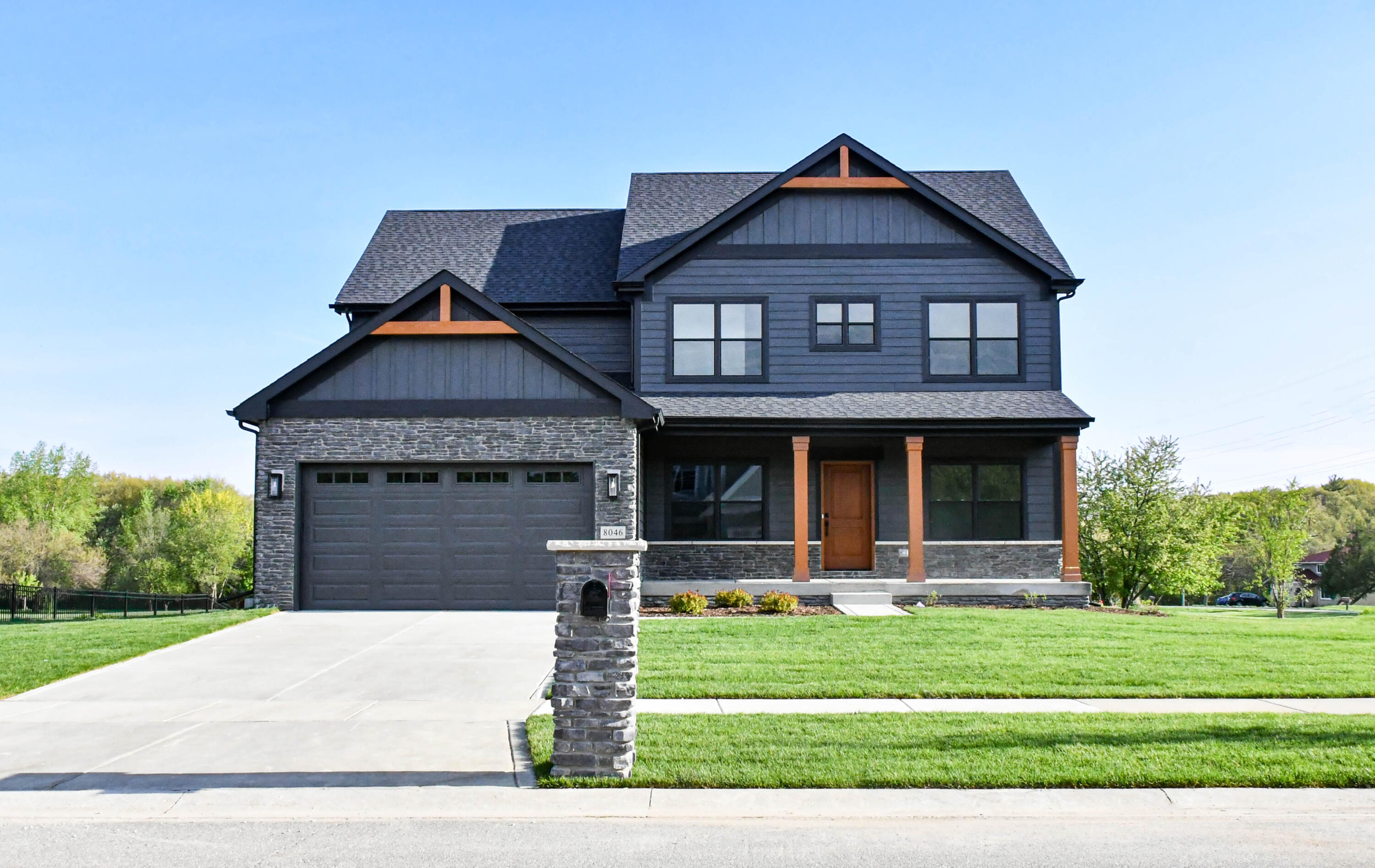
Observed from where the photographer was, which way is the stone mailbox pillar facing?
facing the viewer

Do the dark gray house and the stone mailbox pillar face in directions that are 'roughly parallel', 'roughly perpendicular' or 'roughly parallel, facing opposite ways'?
roughly parallel

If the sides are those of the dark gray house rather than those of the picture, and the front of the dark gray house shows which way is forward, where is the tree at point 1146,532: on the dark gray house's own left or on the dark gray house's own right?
on the dark gray house's own left

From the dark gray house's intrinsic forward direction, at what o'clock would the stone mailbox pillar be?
The stone mailbox pillar is roughly at 12 o'clock from the dark gray house.

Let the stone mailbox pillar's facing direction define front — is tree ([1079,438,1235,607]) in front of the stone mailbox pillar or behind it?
behind

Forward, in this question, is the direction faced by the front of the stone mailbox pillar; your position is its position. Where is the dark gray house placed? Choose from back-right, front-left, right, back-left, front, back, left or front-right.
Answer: back

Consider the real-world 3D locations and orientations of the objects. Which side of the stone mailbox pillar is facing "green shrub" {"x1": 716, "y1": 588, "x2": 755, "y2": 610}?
back

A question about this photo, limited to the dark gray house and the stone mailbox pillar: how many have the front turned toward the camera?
2
